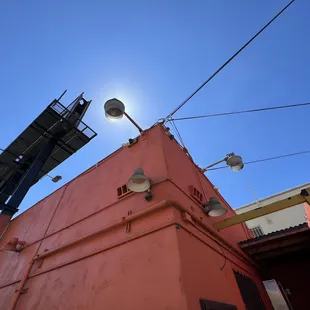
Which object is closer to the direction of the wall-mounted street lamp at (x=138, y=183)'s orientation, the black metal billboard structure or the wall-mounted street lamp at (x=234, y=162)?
the black metal billboard structure

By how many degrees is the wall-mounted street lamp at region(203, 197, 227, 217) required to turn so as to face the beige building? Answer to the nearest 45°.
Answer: approximately 135° to its left

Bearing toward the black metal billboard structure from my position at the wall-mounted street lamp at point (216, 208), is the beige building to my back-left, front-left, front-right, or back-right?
back-right

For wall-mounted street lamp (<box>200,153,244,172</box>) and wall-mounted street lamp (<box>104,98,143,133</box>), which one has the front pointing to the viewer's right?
wall-mounted street lamp (<box>200,153,244,172</box>)

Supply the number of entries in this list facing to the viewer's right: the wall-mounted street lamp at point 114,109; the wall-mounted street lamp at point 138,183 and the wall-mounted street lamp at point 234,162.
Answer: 1

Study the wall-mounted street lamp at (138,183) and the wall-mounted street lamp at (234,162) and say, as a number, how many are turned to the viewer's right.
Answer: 1

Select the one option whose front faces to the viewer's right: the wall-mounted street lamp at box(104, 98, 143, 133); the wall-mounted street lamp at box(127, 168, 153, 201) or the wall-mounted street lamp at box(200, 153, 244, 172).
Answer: the wall-mounted street lamp at box(200, 153, 244, 172)

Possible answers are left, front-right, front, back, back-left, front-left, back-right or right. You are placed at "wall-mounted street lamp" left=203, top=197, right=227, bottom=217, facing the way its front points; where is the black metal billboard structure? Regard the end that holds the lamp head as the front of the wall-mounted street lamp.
back-right

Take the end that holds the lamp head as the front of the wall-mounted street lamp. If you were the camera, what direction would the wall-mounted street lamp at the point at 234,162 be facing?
facing to the right of the viewer

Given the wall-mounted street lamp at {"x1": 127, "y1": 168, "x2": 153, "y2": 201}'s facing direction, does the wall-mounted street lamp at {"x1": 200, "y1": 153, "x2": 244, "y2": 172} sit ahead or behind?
behind

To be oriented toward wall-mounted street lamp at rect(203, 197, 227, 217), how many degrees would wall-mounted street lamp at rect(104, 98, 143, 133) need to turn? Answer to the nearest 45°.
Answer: approximately 135° to its left
